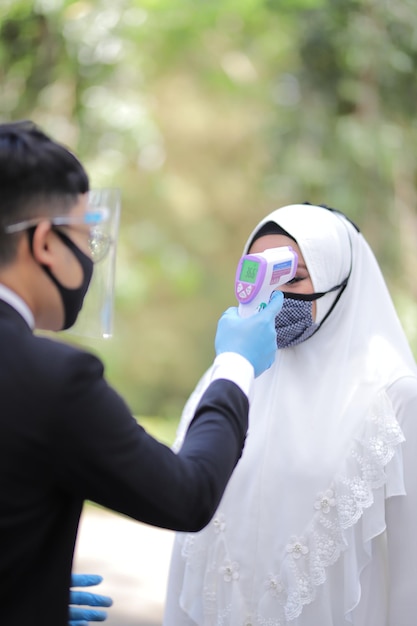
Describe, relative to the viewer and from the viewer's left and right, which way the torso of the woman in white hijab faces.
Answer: facing the viewer and to the left of the viewer

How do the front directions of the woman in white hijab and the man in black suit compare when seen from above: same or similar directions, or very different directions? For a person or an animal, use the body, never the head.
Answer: very different directions

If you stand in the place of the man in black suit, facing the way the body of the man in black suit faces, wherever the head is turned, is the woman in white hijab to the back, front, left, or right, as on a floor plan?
front

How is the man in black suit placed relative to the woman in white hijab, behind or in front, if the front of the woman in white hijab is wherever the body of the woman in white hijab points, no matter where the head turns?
in front

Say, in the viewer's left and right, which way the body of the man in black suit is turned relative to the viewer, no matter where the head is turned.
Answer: facing away from the viewer and to the right of the viewer
